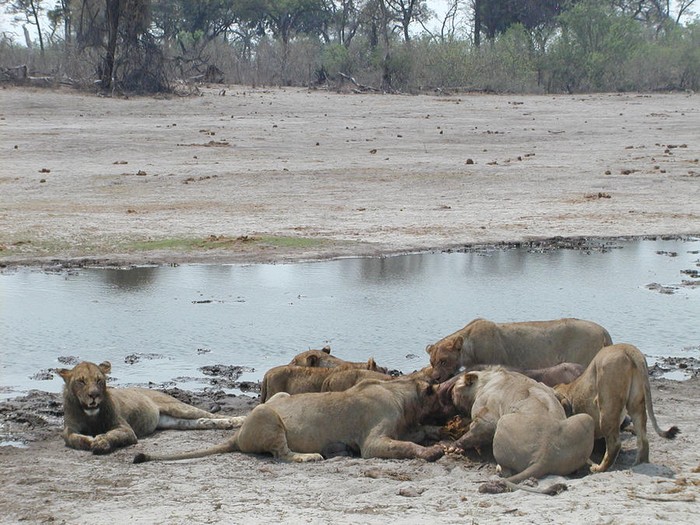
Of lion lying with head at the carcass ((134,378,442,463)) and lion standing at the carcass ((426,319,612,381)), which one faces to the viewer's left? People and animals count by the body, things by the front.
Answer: lion standing at the carcass ((426,319,612,381))

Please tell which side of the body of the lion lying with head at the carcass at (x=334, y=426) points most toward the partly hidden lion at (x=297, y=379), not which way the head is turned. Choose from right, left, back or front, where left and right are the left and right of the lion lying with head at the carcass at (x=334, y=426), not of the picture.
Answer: left

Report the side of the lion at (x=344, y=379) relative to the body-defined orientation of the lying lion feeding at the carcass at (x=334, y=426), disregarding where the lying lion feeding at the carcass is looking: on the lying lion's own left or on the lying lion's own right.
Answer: on the lying lion's own left

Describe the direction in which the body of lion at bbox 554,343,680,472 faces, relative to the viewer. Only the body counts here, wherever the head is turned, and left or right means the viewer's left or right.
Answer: facing away from the viewer and to the left of the viewer

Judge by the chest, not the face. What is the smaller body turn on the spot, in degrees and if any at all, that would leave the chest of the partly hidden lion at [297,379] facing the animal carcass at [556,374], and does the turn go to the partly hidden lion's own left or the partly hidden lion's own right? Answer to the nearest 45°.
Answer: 0° — it already faces it

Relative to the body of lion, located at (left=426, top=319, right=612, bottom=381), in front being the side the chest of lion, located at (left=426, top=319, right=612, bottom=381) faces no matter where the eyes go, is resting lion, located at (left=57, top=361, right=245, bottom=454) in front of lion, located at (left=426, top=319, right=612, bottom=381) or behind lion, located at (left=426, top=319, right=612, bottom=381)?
in front

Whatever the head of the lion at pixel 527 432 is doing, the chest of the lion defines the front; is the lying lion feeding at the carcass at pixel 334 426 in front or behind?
in front

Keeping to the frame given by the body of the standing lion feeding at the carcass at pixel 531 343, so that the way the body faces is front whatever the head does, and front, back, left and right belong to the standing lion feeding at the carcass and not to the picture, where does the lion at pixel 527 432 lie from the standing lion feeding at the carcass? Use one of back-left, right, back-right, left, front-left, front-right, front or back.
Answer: left

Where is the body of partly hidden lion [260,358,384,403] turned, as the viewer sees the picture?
to the viewer's right

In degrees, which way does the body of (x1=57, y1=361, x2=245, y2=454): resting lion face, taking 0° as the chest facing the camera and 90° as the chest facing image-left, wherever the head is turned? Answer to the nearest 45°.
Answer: approximately 45°

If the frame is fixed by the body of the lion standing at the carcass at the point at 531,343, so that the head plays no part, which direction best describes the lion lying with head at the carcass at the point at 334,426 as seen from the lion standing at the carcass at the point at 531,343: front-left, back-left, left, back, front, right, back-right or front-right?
front-left

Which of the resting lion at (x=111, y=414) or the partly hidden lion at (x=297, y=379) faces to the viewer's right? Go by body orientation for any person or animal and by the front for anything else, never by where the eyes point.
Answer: the partly hidden lion at (x=297, y=379)

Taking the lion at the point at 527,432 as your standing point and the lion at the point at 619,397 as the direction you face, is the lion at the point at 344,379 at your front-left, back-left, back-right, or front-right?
back-left

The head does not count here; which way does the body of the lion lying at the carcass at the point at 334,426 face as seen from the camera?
to the viewer's right

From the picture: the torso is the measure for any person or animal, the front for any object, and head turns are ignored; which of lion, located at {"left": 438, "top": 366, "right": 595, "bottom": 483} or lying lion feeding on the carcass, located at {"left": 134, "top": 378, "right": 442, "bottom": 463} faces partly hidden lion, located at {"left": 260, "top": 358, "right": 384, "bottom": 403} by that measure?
the lion

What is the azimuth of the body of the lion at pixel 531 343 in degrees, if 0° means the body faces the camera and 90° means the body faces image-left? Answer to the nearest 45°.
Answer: approximately 90°
